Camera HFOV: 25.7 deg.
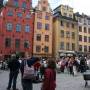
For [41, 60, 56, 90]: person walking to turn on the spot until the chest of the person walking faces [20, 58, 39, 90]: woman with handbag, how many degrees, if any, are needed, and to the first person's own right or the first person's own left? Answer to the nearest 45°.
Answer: approximately 45° to the first person's own left

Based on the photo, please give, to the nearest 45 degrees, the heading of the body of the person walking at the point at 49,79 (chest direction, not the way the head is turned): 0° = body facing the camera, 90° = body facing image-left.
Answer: approximately 180°
